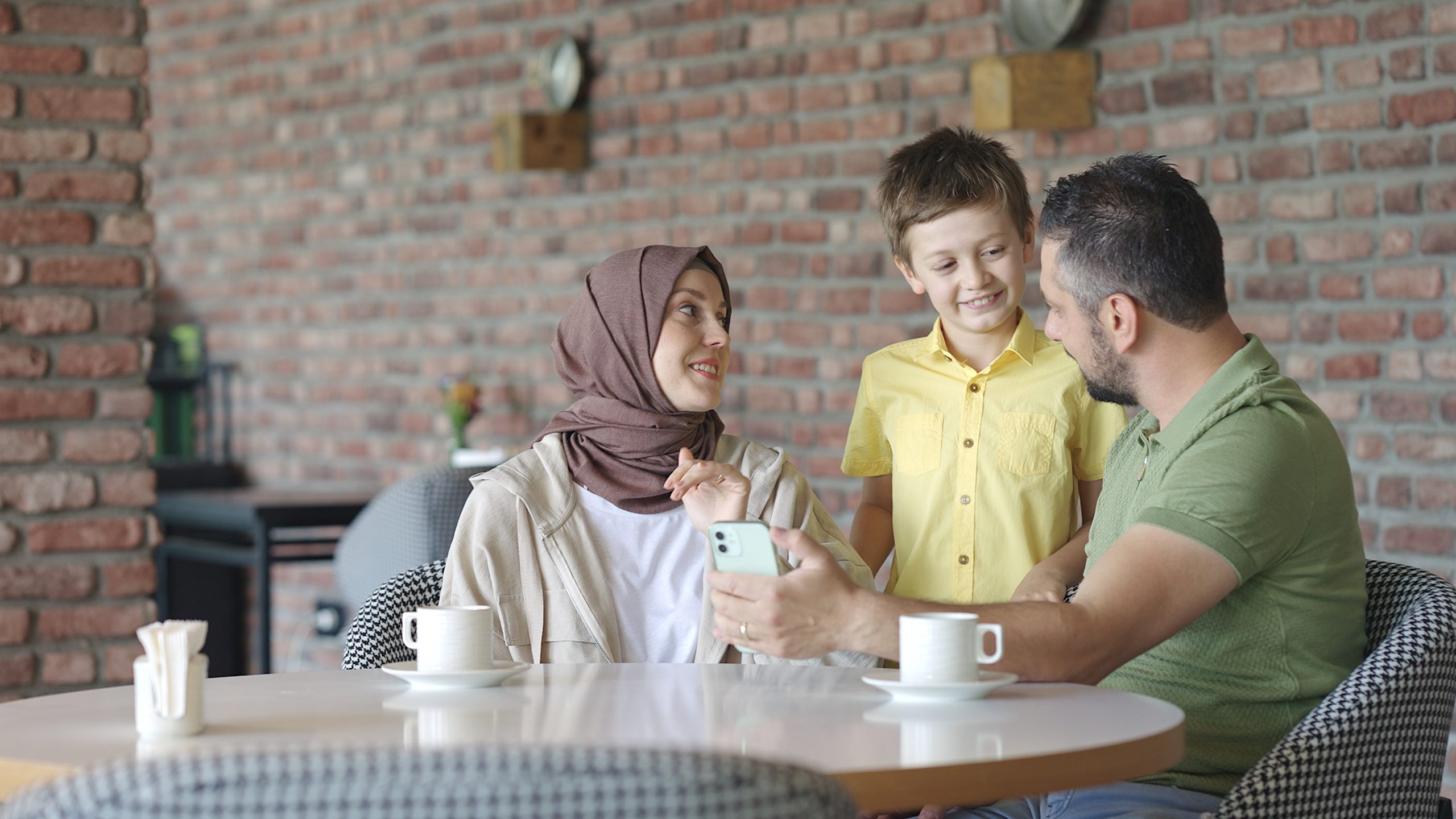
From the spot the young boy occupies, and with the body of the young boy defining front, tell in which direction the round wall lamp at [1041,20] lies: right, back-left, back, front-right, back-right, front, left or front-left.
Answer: back

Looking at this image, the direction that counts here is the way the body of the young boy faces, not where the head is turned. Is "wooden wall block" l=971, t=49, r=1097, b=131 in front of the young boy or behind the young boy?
behind

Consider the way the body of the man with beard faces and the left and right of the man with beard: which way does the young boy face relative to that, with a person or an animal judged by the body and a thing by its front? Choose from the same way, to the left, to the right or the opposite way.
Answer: to the left

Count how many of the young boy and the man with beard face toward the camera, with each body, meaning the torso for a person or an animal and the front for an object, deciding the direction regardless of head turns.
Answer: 1

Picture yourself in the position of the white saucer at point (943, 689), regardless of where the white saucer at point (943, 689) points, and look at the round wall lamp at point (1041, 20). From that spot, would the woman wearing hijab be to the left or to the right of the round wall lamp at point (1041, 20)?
left

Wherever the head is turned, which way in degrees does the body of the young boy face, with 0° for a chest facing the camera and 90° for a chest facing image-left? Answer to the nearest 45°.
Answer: approximately 0°

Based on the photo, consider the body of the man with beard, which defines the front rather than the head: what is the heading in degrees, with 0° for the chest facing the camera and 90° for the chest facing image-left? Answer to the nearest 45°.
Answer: approximately 90°
